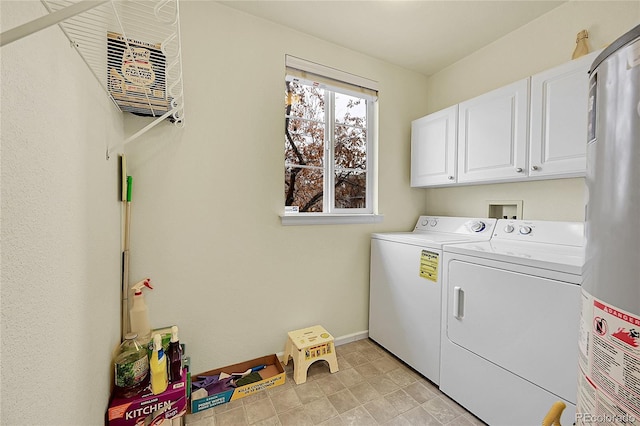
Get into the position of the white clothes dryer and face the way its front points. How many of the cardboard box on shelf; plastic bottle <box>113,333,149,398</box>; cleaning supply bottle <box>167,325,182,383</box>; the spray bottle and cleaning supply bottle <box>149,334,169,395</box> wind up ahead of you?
5

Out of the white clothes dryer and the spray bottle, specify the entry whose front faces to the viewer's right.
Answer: the spray bottle

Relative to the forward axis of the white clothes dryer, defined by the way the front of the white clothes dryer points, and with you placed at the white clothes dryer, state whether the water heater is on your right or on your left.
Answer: on your left

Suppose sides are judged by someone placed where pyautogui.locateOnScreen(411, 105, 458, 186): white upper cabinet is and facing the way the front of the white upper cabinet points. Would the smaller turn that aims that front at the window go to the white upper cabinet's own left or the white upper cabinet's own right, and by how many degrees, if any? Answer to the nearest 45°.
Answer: approximately 45° to the white upper cabinet's own right

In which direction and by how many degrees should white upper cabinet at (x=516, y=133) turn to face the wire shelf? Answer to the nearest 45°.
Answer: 0° — it already faces it

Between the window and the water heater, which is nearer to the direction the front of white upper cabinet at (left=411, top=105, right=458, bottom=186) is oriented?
the window

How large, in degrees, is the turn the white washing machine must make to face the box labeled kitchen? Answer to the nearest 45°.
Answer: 0° — it already faces it

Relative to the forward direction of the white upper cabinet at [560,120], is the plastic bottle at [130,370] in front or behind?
in front

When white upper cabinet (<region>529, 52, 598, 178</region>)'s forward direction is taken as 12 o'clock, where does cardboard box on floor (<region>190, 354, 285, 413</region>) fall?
The cardboard box on floor is roughly at 12 o'clock from the white upper cabinet.

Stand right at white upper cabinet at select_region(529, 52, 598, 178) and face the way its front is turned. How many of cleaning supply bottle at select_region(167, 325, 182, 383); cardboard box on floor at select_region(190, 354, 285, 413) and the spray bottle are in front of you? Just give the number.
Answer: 3

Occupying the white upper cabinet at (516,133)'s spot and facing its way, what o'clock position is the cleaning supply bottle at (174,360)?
The cleaning supply bottle is roughly at 12 o'clock from the white upper cabinet.

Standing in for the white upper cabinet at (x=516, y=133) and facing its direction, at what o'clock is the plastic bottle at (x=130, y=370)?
The plastic bottle is roughly at 12 o'clock from the white upper cabinet.

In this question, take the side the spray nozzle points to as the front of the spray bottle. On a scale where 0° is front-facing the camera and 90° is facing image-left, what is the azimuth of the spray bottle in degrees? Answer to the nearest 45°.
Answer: approximately 270°

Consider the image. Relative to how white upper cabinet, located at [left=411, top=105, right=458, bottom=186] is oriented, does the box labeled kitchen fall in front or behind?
in front
